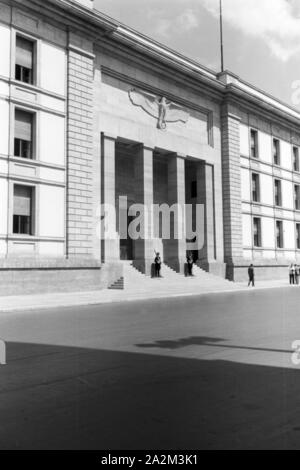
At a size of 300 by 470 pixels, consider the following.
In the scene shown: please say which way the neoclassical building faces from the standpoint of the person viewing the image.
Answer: facing the viewer and to the right of the viewer
